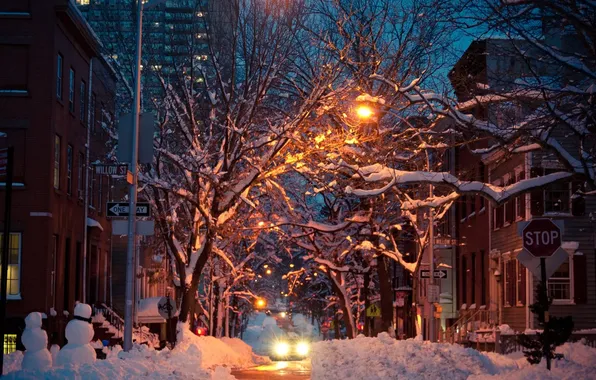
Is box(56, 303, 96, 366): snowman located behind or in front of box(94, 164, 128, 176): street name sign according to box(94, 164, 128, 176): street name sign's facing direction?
in front

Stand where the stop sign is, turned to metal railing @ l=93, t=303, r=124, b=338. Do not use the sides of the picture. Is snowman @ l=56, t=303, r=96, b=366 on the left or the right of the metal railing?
left

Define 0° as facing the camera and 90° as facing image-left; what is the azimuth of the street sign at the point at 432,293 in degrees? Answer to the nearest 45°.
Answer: approximately 0°

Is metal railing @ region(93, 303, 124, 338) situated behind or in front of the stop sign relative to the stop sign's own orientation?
behind

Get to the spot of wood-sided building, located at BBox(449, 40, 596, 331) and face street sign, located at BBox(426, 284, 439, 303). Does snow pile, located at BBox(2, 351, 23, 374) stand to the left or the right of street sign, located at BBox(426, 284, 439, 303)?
left

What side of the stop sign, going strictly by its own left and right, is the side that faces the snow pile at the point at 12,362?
right

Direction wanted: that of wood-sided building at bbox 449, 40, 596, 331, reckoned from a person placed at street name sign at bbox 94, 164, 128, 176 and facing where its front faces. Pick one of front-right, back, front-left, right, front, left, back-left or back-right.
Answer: back-left

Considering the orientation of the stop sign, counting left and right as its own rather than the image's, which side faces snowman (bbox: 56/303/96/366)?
right

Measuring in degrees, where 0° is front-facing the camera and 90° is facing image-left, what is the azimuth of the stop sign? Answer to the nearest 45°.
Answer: approximately 0°

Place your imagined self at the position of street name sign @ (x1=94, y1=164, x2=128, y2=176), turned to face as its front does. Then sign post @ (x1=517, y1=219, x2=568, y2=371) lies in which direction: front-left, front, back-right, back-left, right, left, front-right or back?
front-left
